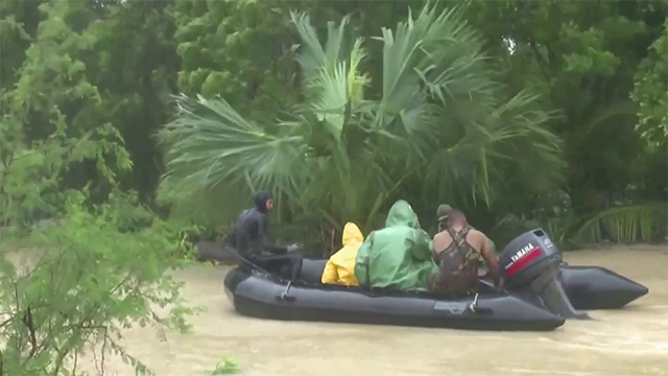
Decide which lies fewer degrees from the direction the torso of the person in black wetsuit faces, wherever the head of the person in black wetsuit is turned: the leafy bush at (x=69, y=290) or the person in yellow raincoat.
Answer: the person in yellow raincoat

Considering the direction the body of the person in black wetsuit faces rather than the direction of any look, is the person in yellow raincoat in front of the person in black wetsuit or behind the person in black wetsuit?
in front

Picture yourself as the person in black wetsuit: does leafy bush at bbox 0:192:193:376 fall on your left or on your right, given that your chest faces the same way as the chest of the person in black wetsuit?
on your right

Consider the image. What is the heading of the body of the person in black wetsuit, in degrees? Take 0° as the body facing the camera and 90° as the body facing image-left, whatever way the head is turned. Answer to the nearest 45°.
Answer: approximately 270°

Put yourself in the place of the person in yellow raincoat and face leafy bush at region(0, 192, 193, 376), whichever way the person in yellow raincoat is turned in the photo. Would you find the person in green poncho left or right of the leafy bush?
left

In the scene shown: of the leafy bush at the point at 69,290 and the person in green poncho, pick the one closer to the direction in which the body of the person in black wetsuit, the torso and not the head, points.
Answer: the person in green poncho

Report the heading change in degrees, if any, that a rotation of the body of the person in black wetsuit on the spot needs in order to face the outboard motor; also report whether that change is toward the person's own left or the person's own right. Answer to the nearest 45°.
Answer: approximately 45° to the person's own right

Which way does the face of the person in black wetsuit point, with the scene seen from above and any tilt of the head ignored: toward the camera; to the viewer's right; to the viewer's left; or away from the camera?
to the viewer's right
